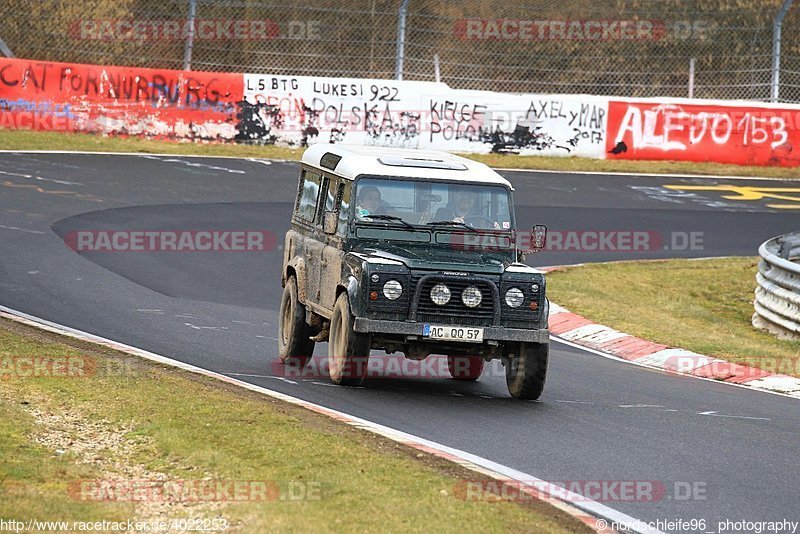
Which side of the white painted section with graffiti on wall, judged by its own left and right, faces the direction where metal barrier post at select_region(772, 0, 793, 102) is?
left

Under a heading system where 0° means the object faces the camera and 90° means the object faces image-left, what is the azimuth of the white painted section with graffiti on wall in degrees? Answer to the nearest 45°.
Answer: approximately 0°

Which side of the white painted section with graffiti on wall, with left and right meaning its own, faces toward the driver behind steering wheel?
front

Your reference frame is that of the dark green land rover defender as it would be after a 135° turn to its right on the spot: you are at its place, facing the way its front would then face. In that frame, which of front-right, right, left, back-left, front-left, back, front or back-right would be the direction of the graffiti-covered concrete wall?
front-right

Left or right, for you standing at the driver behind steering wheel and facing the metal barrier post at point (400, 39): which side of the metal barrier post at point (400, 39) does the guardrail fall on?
right

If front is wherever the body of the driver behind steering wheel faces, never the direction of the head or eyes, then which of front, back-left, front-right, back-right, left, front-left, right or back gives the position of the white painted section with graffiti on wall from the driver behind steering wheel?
back

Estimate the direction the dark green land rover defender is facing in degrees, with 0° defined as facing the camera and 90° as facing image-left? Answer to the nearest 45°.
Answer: approximately 0°

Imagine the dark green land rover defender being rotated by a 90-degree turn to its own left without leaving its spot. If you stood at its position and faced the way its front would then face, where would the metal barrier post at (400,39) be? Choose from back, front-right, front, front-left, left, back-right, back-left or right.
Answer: left

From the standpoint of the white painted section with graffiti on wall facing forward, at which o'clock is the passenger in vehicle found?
The passenger in vehicle is roughly at 12 o'clock from the white painted section with graffiti on wall.

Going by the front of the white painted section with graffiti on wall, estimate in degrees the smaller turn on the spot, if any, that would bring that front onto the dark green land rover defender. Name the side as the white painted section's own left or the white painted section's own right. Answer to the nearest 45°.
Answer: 0° — it already faces it

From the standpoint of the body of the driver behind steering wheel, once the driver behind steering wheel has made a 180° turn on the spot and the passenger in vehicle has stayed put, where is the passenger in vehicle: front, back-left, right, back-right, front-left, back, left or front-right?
left

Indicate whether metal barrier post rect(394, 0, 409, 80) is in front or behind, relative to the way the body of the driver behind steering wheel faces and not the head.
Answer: behind
